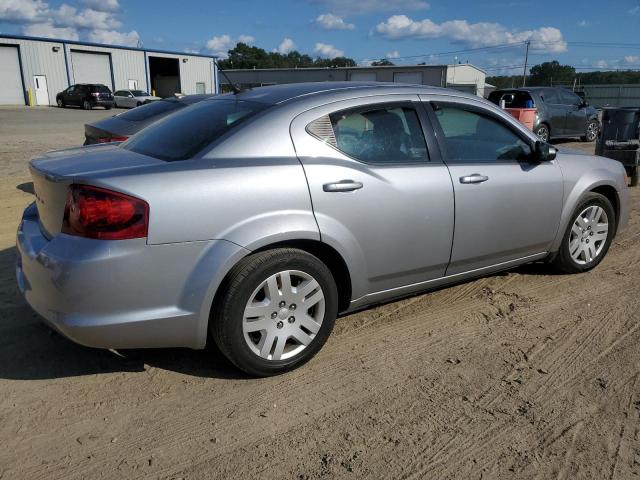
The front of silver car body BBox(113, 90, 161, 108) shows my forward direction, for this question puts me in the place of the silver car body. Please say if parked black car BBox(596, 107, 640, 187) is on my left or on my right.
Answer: on my right

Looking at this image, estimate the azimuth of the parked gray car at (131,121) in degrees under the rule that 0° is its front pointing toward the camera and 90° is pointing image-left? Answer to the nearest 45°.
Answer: approximately 225°

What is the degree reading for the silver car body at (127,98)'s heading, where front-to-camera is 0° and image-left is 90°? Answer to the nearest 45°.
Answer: approximately 270°

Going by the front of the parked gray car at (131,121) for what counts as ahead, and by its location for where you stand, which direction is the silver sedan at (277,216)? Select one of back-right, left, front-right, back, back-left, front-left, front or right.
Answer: back-right

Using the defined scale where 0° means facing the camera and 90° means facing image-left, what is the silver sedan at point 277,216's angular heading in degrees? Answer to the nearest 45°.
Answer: approximately 225°

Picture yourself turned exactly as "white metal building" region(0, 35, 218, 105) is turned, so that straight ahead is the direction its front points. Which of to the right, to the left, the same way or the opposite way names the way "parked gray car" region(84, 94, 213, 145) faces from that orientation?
to the left

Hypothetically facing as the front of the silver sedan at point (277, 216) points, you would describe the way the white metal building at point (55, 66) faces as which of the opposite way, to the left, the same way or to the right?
to the right

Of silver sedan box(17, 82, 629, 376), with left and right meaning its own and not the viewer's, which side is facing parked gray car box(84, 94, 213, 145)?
left

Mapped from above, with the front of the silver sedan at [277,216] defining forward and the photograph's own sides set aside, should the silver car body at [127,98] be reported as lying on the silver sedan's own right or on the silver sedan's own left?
on the silver sedan's own left
